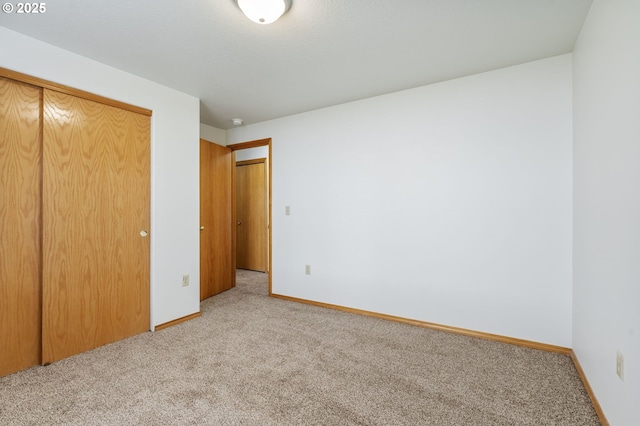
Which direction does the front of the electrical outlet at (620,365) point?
to the viewer's left

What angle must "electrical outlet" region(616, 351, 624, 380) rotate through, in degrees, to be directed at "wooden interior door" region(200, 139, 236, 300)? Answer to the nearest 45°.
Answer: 0° — it already faces it

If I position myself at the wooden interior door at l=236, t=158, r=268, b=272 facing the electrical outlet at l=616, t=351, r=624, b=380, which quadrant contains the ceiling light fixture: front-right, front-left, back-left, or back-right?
front-right

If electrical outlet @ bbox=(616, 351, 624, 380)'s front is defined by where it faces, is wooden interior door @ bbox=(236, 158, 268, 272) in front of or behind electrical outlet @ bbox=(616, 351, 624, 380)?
in front

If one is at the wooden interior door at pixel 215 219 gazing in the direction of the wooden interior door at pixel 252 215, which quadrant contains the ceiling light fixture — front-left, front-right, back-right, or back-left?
back-right

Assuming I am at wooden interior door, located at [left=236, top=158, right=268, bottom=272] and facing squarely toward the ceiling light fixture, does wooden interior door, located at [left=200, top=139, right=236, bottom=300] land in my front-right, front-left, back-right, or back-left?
front-right
